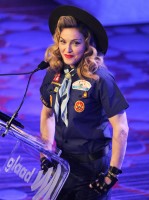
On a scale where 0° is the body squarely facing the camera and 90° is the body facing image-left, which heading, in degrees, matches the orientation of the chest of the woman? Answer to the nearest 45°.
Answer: approximately 45°
